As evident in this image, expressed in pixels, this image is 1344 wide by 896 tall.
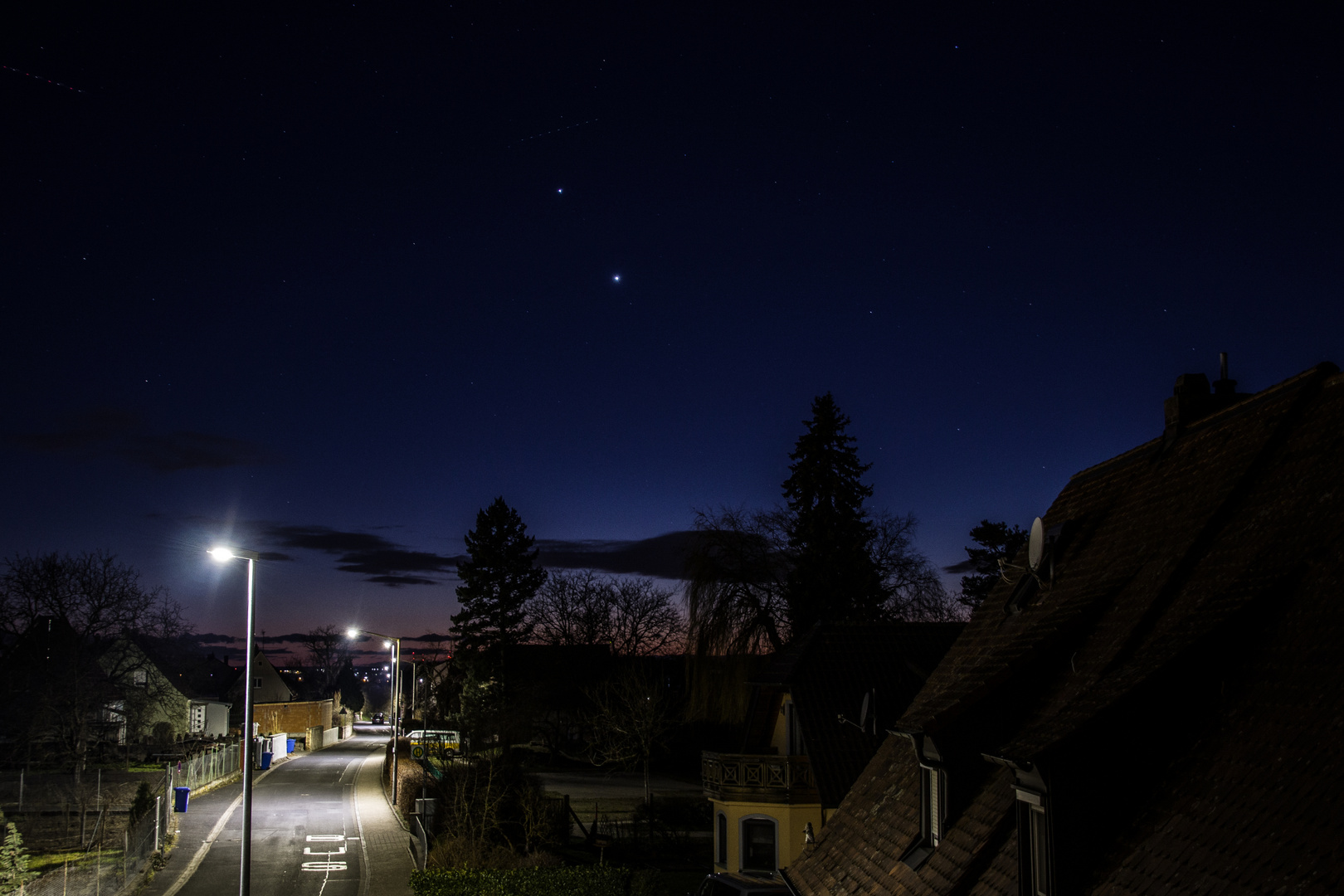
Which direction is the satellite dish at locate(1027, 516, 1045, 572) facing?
to the viewer's left

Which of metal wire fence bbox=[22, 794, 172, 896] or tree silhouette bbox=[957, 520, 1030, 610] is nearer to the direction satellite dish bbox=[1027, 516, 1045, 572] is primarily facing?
the metal wire fence

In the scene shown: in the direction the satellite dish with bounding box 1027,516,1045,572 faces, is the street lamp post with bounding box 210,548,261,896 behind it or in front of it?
in front

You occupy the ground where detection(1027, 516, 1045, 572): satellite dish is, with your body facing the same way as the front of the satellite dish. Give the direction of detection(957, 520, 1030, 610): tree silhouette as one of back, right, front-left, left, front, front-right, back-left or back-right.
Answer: right
